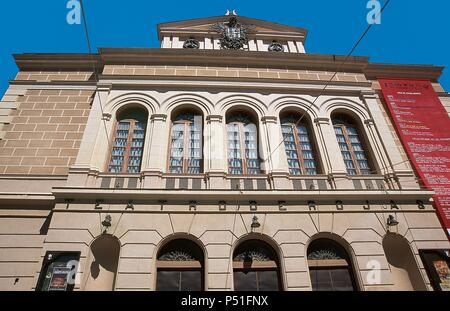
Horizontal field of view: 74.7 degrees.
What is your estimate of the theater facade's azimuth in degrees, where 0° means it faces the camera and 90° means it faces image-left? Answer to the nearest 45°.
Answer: approximately 0°

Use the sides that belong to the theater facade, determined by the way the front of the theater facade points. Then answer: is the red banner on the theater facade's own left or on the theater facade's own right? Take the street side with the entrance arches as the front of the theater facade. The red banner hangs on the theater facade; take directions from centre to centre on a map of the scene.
on the theater facade's own left

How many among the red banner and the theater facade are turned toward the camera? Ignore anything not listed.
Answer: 2

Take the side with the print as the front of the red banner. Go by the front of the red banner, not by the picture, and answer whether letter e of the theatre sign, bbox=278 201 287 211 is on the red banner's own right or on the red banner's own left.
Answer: on the red banner's own right
